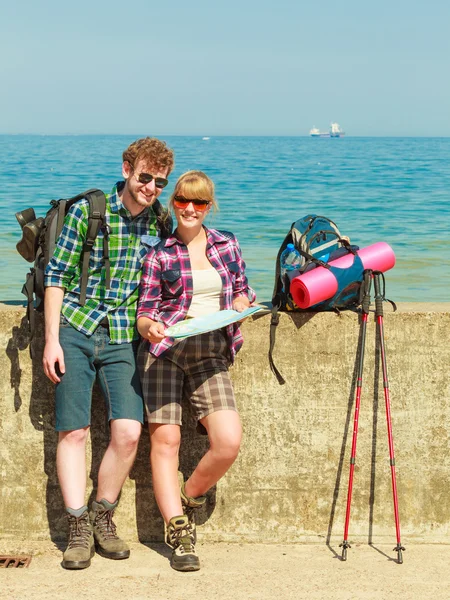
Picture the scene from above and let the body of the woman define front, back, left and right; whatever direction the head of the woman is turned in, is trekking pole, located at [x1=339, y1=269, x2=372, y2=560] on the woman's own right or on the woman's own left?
on the woman's own left

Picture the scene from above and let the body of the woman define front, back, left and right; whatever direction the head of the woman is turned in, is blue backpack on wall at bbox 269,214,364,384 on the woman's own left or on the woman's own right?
on the woman's own left

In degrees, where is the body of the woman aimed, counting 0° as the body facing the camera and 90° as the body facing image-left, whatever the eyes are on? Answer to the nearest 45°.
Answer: approximately 0°

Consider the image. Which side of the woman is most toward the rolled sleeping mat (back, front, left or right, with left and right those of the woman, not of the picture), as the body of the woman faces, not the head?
left
